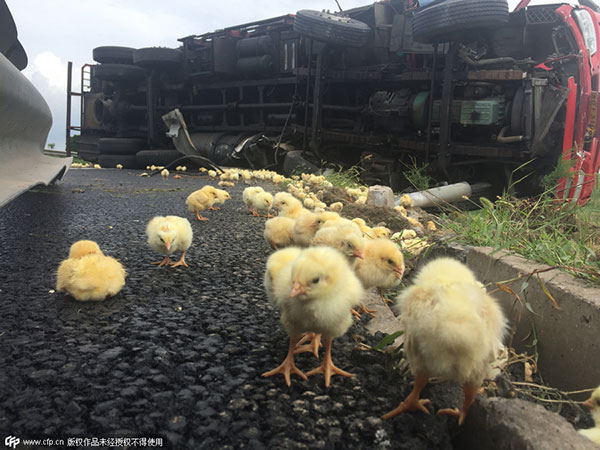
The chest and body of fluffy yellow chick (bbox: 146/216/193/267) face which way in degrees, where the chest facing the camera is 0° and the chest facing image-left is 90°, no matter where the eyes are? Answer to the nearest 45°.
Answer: approximately 0°

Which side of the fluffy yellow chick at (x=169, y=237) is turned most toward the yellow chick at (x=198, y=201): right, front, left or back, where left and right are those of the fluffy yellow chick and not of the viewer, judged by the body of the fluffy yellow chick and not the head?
back

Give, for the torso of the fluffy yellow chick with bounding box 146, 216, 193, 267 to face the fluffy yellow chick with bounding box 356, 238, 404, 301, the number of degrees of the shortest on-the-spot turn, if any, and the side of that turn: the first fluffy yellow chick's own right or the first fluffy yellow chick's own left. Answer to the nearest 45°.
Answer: approximately 45° to the first fluffy yellow chick's own left

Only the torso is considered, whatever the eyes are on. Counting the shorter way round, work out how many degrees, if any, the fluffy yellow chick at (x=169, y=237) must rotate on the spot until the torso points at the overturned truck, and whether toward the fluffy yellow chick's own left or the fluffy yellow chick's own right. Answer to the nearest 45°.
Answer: approximately 135° to the fluffy yellow chick's own left

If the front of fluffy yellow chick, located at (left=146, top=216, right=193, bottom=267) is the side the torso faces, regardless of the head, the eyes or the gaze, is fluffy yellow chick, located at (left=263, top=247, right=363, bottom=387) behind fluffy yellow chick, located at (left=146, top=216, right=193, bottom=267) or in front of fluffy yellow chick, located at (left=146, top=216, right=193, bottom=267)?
in front

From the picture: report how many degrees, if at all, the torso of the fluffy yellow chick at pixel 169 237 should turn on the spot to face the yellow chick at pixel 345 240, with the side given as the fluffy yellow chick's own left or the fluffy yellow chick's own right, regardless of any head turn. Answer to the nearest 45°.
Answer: approximately 45° to the fluffy yellow chick's own left

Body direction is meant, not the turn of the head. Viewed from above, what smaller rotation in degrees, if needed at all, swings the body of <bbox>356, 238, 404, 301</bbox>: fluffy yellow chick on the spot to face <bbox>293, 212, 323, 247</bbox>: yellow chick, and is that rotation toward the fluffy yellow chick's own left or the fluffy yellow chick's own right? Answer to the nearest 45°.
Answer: approximately 180°

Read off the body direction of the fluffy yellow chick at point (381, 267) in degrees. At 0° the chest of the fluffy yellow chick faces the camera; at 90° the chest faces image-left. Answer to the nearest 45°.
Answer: approximately 315°

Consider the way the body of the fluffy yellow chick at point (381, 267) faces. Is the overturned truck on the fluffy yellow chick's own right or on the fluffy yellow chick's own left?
on the fluffy yellow chick's own left
